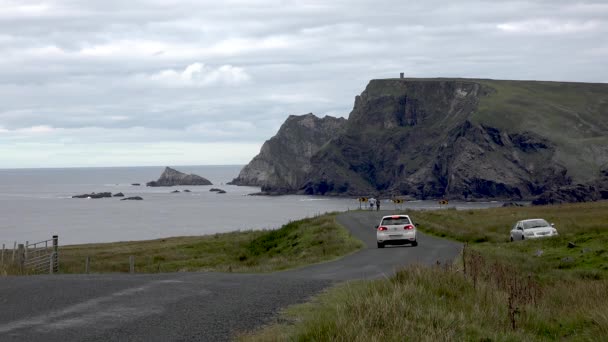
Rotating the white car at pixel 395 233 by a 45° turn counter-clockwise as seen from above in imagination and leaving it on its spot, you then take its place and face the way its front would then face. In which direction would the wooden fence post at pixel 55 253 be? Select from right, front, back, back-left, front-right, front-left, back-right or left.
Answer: front-left

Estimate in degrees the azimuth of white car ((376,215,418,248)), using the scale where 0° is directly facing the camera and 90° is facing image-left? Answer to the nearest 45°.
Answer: approximately 180°

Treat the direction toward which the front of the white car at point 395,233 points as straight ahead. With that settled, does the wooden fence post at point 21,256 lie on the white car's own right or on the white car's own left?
on the white car's own left

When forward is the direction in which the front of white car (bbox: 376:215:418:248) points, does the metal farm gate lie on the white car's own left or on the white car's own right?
on the white car's own left

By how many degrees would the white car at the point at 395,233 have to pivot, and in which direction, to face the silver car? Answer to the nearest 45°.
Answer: approximately 90° to its right
